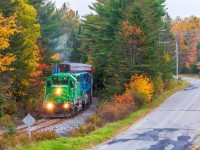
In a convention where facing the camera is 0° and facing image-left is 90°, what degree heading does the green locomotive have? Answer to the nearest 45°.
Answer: approximately 45°

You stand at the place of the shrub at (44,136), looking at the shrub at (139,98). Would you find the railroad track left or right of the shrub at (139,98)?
left

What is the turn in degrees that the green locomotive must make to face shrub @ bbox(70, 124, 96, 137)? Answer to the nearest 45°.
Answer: approximately 45° to its left

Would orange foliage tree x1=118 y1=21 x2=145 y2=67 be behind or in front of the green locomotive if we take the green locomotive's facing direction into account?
behind

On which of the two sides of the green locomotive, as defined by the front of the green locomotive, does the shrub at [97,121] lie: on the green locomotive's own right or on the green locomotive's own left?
on the green locomotive's own left
